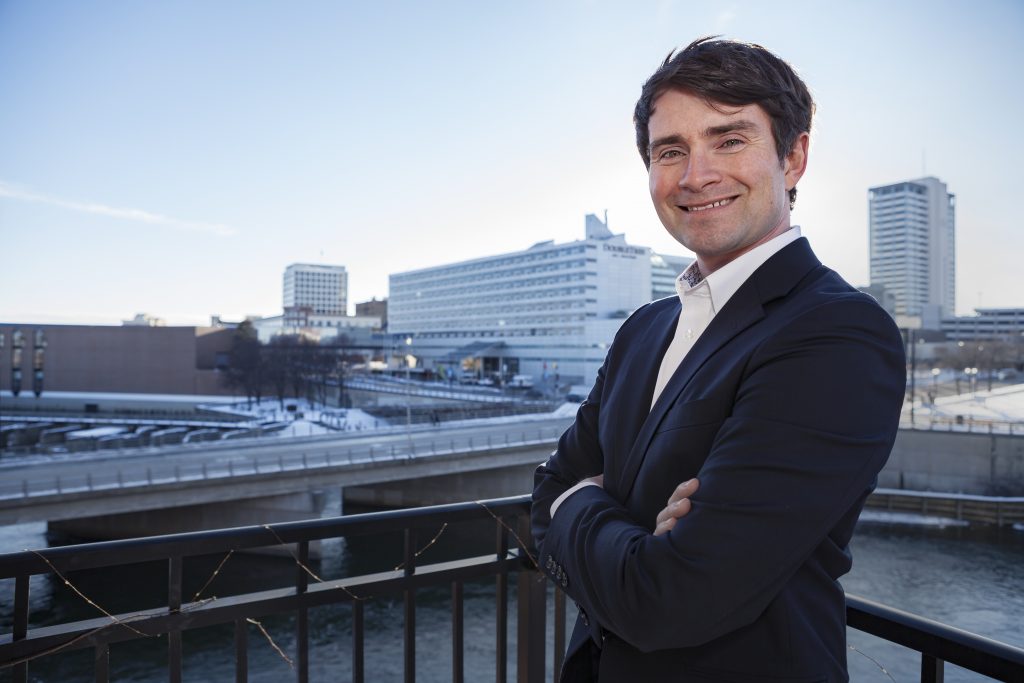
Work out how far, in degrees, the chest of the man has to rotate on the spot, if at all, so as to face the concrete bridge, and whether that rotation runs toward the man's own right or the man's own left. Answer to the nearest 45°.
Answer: approximately 90° to the man's own right

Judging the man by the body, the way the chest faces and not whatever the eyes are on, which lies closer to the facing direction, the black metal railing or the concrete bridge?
the black metal railing

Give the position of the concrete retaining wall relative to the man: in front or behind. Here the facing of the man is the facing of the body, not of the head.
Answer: behind

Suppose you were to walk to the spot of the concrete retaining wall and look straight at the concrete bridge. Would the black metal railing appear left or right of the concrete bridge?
left

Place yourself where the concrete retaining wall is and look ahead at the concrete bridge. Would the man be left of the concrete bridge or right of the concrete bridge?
left

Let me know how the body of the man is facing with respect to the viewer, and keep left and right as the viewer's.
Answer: facing the viewer and to the left of the viewer
